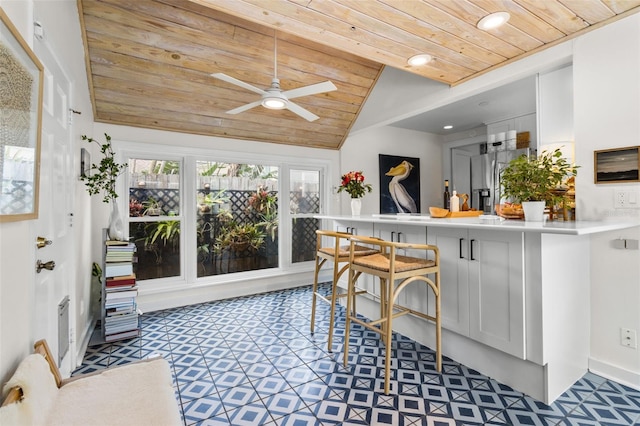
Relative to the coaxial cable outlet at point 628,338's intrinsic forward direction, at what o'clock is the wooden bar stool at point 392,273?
The wooden bar stool is roughly at 12 o'clock from the coaxial cable outlet.

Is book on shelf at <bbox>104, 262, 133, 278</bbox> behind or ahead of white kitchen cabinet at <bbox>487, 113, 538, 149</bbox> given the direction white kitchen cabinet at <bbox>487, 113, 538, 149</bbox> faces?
ahead

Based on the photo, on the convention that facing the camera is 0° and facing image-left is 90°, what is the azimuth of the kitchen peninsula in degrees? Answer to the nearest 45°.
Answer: approximately 45°

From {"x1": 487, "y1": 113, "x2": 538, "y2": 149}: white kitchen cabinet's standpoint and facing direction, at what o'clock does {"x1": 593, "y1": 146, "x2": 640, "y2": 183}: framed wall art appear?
The framed wall art is roughly at 10 o'clock from the white kitchen cabinet.

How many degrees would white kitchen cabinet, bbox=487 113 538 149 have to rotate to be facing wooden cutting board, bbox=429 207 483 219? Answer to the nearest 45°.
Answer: approximately 45° to its left

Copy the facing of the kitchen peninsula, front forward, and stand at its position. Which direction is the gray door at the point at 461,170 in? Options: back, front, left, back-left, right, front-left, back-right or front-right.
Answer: back-right

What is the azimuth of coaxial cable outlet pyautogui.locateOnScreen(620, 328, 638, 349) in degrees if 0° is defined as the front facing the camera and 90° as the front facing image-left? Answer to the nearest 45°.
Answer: approximately 45°

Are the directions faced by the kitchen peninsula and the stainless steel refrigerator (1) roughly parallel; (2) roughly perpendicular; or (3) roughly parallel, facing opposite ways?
roughly parallel

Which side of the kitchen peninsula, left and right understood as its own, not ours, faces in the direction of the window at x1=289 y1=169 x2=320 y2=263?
right

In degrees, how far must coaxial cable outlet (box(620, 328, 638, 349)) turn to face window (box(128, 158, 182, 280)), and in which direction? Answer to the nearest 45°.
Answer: approximately 45° to its right

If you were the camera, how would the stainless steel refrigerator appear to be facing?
facing the viewer and to the left of the viewer

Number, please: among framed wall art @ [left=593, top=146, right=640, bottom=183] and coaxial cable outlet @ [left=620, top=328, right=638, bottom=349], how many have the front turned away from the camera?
0

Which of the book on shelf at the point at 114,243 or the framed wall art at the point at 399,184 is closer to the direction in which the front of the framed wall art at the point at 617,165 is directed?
the book on shelf

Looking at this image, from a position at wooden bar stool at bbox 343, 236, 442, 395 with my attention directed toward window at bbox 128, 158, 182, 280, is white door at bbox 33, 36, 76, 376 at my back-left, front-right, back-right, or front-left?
front-left
